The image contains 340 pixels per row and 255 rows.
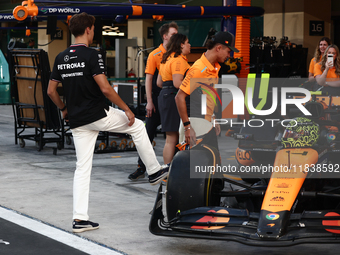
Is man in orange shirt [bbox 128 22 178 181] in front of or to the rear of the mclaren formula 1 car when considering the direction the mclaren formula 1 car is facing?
to the rear

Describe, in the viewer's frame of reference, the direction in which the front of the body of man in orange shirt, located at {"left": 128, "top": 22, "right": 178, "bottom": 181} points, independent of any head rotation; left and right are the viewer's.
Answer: facing to the right of the viewer

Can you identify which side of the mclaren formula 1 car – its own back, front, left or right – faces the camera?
front

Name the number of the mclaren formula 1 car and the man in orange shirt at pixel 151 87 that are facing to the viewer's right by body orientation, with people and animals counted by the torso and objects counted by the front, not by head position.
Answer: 1

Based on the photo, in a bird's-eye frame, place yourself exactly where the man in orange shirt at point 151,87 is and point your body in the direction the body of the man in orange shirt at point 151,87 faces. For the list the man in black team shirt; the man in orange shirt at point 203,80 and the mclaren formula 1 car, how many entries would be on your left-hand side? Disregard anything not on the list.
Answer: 0

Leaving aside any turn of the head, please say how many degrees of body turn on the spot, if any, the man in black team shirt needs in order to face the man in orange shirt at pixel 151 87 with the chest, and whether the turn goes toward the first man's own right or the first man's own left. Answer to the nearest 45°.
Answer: approximately 45° to the first man's own left

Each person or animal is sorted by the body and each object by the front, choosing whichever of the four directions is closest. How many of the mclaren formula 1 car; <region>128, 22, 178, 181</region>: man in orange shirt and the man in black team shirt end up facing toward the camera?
1

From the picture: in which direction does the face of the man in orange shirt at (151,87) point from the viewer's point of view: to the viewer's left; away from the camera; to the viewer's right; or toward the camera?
to the viewer's right

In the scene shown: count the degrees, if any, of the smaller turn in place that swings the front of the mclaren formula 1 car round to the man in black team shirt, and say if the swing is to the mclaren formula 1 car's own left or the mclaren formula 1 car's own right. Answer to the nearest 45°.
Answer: approximately 90° to the mclaren formula 1 car's own right

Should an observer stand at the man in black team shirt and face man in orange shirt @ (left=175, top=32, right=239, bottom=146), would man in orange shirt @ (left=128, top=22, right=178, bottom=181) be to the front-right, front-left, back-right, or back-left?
front-left

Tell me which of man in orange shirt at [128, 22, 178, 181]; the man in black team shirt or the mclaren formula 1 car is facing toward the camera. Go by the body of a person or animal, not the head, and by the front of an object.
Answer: the mclaren formula 1 car

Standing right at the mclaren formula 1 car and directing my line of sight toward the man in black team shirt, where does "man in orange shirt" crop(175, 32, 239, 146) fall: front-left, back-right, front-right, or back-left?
front-right

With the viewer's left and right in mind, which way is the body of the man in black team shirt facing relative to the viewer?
facing away from the viewer and to the right of the viewer

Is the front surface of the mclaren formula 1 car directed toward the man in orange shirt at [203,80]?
no
